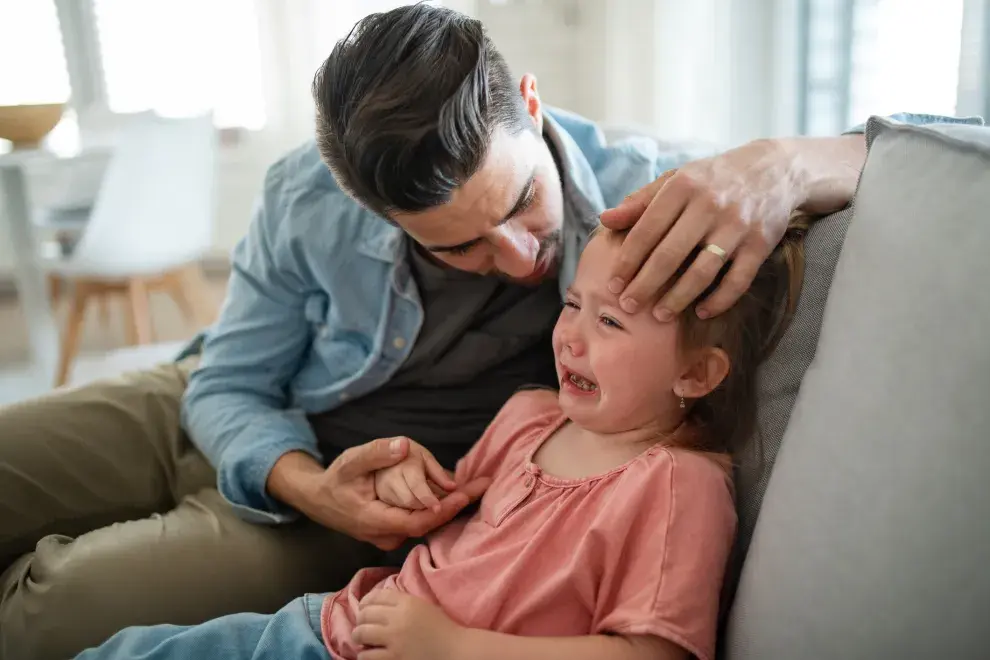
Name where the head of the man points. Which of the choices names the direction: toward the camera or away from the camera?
toward the camera

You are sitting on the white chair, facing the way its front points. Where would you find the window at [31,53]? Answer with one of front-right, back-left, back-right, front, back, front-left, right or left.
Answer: front-right

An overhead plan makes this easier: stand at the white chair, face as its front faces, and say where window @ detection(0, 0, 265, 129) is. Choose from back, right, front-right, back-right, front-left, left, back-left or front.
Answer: front-right

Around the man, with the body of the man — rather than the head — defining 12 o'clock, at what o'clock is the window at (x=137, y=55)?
The window is roughly at 7 o'clock from the man.

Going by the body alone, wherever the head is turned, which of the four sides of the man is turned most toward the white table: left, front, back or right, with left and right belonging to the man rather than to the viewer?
back

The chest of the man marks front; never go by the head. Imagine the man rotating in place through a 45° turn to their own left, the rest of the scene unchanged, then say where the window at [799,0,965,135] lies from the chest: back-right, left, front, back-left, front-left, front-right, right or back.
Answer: front-left

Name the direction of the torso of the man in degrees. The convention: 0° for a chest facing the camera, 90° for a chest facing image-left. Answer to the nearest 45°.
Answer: approximately 315°

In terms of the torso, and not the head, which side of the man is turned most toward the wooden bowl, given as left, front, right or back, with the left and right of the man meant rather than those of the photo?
back

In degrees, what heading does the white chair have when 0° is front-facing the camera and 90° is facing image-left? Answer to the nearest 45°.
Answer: approximately 135°

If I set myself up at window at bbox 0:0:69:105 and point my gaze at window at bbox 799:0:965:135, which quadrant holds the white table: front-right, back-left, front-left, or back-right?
front-right

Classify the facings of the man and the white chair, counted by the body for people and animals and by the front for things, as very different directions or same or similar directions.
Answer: very different directions
